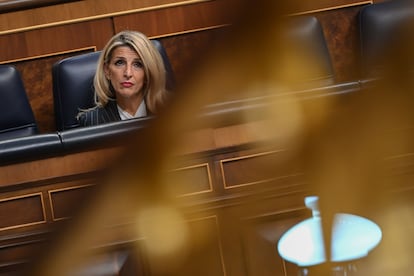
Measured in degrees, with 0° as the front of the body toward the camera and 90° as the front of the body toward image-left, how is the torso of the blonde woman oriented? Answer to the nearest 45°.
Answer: approximately 0°
